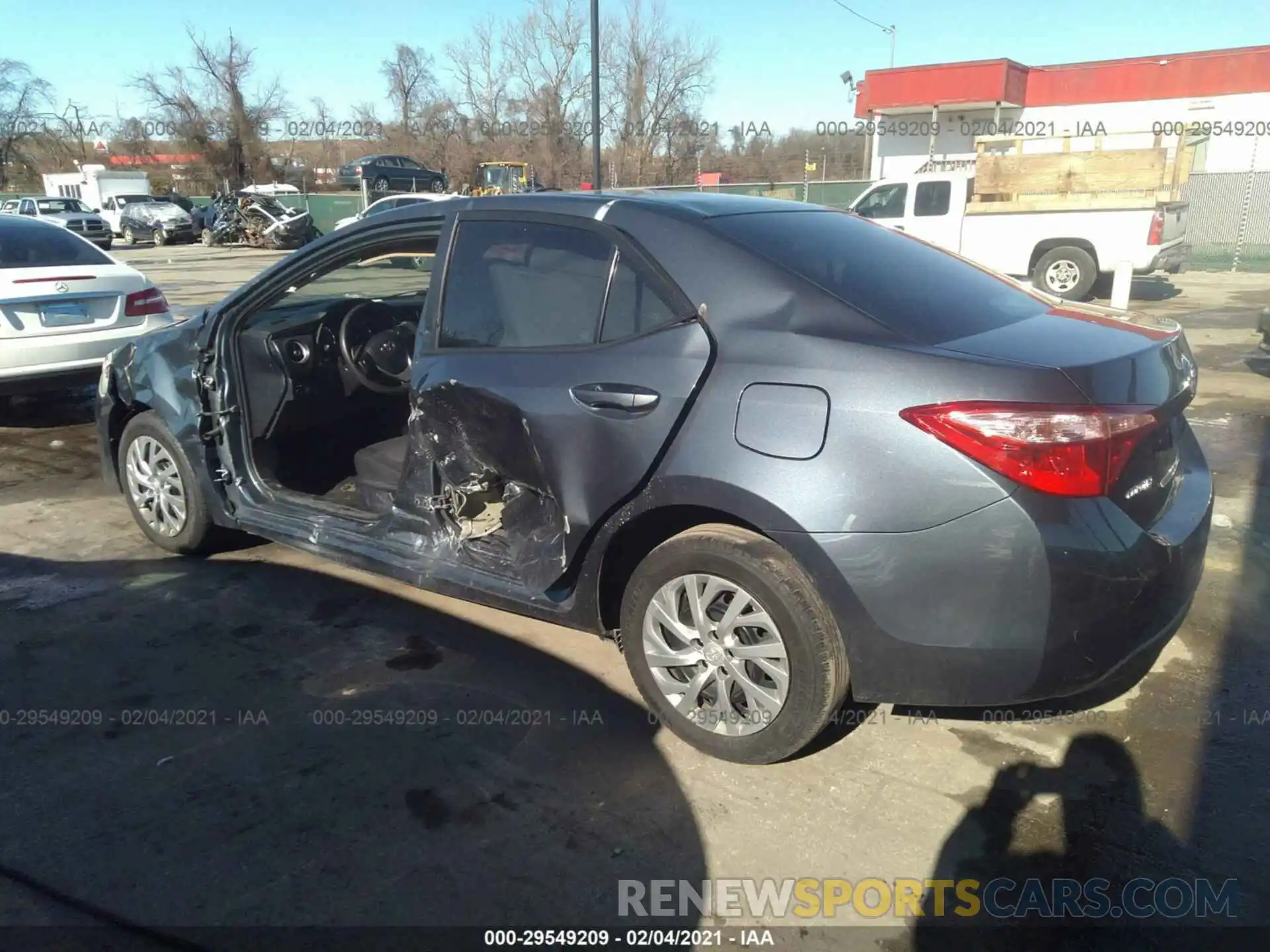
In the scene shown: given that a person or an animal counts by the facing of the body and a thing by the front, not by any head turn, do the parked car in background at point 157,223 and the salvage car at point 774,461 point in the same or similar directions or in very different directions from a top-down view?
very different directions

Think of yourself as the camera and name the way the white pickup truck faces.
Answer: facing to the left of the viewer

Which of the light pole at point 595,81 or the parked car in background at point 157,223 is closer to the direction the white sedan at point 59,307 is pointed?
the parked car in background

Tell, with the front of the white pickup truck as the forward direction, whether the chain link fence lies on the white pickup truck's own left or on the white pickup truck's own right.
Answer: on the white pickup truck's own right

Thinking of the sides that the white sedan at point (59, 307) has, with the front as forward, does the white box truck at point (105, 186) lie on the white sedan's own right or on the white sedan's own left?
on the white sedan's own right

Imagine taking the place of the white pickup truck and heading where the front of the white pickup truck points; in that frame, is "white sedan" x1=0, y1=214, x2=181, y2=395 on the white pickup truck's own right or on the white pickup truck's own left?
on the white pickup truck's own left

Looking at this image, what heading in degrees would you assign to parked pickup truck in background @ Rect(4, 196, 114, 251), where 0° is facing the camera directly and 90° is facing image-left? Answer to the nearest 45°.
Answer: approximately 315°

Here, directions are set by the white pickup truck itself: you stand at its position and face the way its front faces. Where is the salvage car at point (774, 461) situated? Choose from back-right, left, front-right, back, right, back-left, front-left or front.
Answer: left

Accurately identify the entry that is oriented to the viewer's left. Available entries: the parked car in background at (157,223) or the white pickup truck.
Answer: the white pickup truck

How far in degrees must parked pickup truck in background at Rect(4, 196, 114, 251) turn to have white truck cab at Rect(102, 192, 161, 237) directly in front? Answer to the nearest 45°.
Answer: approximately 90° to its left

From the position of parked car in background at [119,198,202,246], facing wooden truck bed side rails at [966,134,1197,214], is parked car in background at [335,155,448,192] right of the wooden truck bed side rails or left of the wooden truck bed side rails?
left

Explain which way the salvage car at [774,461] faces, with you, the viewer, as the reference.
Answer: facing away from the viewer and to the left of the viewer

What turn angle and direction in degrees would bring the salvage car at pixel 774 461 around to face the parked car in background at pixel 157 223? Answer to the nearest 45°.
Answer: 0° — it already faces it

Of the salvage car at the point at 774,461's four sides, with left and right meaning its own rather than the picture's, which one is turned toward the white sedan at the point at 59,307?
front
